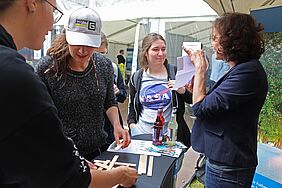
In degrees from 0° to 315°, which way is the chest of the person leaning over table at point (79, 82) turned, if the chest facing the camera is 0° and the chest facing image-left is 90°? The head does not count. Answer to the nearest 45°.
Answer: approximately 0°

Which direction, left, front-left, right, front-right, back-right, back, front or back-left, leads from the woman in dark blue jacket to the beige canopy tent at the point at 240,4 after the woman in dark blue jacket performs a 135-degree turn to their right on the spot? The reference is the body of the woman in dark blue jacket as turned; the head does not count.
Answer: front-left

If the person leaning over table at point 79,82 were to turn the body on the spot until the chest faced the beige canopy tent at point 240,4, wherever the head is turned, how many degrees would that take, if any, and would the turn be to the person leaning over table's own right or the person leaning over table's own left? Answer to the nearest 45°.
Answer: approximately 135° to the person leaning over table's own left

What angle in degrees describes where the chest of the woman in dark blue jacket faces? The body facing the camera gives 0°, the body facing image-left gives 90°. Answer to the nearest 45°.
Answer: approximately 90°

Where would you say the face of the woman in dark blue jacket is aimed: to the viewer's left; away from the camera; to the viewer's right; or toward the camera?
to the viewer's left

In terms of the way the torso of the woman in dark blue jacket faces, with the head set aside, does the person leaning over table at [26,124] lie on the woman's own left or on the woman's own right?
on the woman's own left
